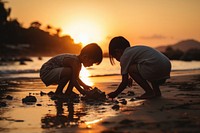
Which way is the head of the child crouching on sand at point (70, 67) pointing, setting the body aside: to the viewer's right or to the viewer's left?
to the viewer's right

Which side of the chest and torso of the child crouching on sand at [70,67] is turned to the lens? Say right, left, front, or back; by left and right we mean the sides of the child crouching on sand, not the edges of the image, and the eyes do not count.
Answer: right

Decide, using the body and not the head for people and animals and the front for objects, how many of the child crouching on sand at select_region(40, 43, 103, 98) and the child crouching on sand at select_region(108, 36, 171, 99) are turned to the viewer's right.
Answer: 1

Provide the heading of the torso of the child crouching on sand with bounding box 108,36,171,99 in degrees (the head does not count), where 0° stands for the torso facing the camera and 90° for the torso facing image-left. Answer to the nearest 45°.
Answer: approximately 90°

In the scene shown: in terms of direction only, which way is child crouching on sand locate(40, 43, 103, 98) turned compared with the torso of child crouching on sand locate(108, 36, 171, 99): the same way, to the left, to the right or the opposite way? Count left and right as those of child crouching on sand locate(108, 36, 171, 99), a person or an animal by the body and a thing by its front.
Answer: the opposite way

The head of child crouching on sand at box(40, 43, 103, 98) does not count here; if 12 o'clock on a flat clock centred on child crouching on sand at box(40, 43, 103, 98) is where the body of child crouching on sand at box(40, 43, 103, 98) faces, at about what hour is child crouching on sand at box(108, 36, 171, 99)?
child crouching on sand at box(108, 36, 171, 99) is roughly at 1 o'clock from child crouching on sand at box(40, 43, 103, 98).
